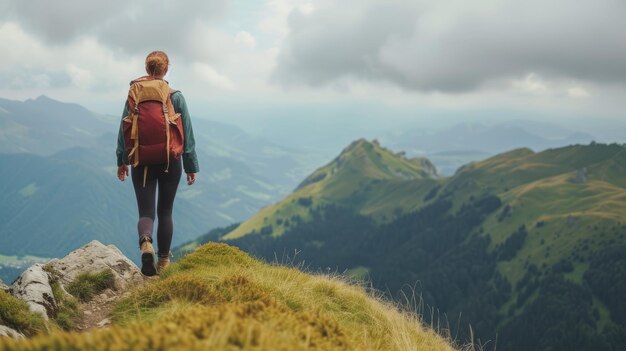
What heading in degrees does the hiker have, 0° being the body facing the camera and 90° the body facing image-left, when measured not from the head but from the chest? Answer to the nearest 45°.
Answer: approximately 180°
